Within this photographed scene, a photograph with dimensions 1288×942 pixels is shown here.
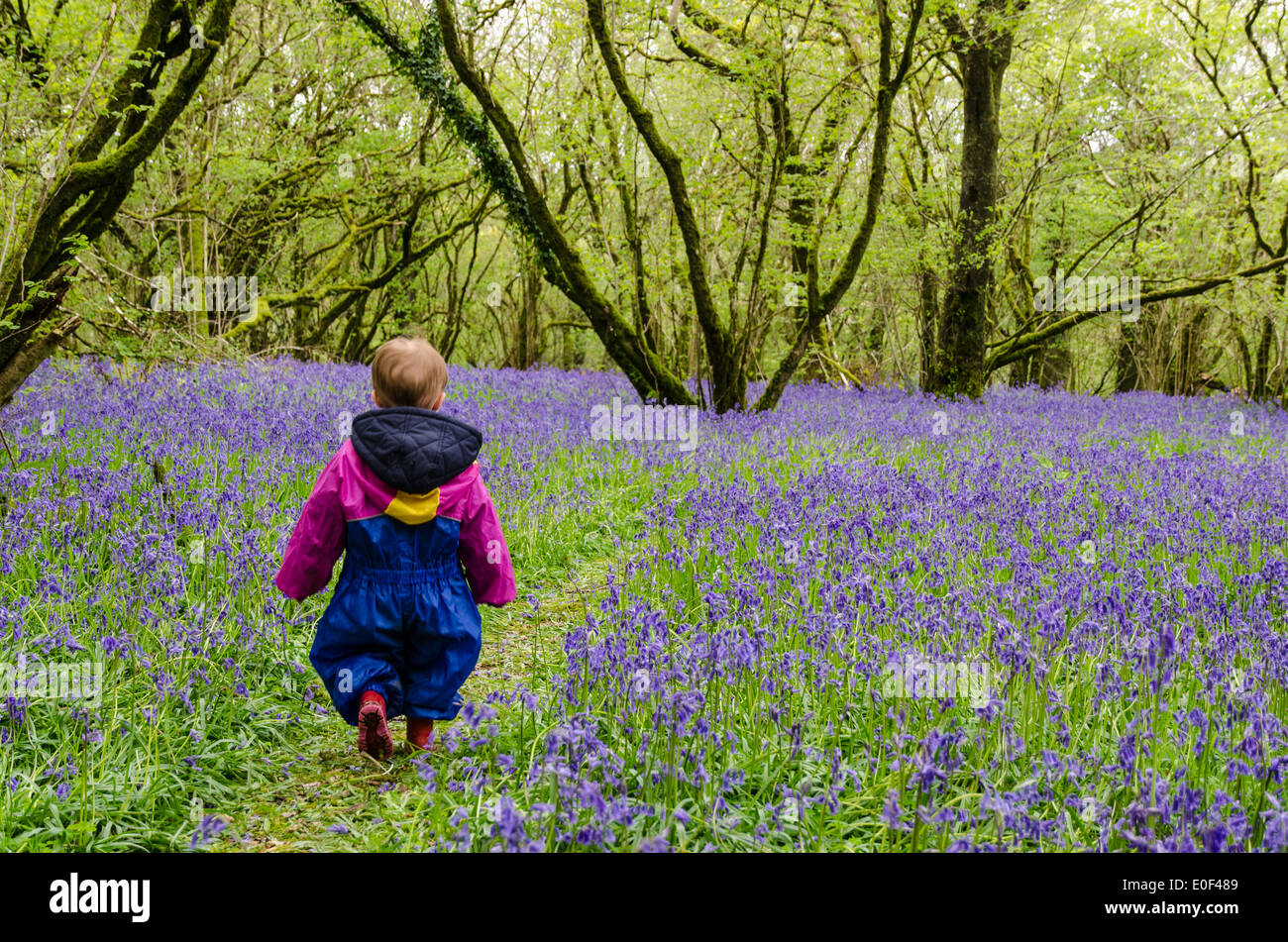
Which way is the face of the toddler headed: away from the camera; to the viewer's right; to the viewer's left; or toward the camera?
away from the camera

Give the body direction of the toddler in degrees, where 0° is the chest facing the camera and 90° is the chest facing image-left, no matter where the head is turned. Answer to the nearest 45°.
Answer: approximately 180°

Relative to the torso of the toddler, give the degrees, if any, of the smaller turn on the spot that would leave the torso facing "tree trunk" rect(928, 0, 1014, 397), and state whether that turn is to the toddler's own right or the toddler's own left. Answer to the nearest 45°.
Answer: approximately 45° to the toddler's own right
